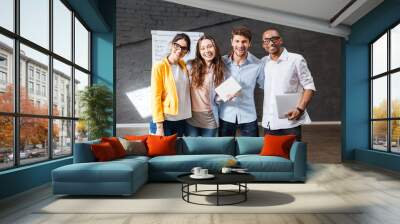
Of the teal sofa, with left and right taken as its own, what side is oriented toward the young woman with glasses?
back

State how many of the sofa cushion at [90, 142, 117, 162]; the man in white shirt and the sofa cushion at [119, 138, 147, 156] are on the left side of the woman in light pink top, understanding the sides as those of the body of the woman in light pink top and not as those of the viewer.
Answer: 1
